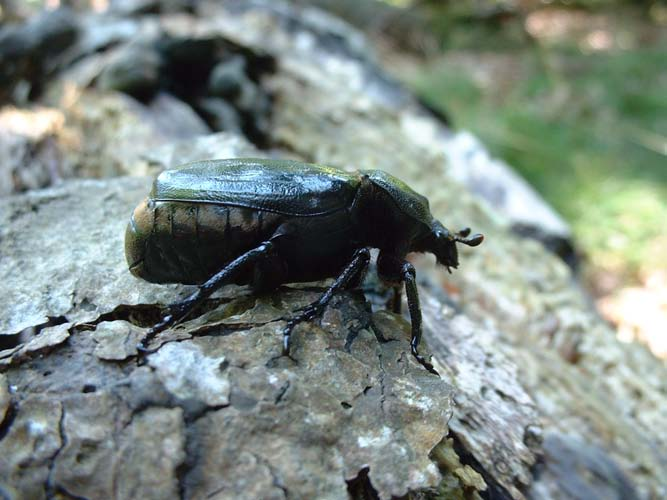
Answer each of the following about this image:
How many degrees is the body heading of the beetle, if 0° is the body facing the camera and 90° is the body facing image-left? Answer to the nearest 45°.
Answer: approximately 270°

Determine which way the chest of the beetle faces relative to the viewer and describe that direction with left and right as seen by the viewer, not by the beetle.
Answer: facing to the right of the viewer
